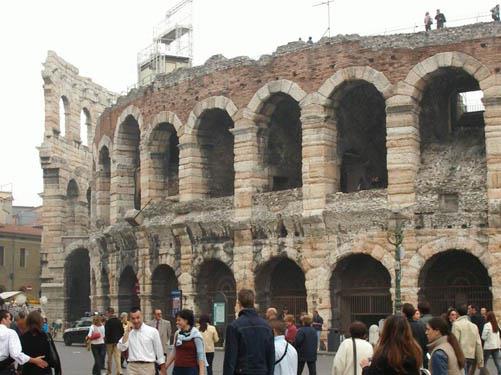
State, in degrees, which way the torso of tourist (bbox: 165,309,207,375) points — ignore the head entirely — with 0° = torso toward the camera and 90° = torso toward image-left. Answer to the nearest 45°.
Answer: approximately 45°

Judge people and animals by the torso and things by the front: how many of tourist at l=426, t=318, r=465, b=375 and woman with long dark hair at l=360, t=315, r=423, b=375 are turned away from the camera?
1

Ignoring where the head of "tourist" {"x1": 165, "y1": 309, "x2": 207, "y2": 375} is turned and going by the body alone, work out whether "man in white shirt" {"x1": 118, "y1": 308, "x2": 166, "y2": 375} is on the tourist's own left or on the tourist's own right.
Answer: on the tourist's own right

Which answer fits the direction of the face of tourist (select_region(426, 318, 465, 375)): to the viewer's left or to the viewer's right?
to the viewer's left

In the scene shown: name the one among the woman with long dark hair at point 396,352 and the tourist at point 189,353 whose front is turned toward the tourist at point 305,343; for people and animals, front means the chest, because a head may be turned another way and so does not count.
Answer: the woman with long dark hair
